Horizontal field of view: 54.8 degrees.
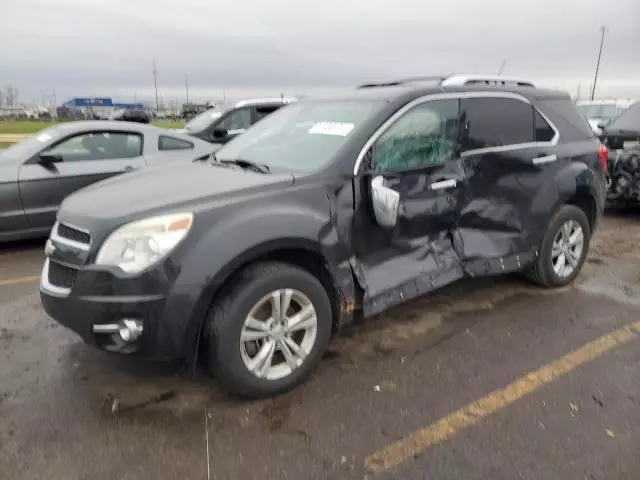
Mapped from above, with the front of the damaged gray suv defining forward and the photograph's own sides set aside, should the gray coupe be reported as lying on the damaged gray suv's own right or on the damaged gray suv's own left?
on the damaged gray suv's own right

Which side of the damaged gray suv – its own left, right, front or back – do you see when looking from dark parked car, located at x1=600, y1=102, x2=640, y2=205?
back

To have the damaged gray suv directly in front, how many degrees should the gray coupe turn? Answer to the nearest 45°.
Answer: approximately 135° to its left

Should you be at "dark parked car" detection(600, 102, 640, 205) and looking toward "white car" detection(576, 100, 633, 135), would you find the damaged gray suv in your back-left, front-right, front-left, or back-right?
back-left

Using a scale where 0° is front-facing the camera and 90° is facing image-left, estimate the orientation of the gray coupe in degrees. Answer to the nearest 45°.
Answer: approximately 90°

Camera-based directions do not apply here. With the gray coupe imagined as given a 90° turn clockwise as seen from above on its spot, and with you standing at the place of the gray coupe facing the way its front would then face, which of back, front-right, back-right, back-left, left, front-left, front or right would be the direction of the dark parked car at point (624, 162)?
right

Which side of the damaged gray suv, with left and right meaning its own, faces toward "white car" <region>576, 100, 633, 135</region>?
back

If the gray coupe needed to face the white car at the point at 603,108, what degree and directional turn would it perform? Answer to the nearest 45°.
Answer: approximately 135° to its right
